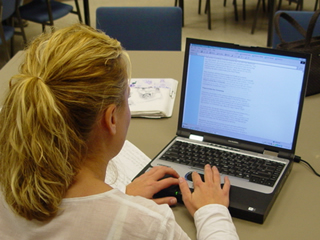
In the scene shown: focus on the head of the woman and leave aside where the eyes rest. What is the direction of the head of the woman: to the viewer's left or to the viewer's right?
to the viewer's right

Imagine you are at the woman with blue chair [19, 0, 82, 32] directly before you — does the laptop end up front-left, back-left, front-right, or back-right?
front-right

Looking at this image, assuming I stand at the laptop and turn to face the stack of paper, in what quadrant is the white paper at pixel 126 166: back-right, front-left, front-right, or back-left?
front-left

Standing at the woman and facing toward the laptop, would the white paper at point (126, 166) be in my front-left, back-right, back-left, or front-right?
front-left

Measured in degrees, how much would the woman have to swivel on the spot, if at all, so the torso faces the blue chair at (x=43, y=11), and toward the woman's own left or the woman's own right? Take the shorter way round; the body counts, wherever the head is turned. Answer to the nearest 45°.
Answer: approximately 45° to the woman's own left

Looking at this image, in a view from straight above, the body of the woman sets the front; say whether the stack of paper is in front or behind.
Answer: in front

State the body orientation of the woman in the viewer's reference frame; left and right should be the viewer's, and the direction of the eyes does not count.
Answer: facing away from the viewer and to the right of the viewer
